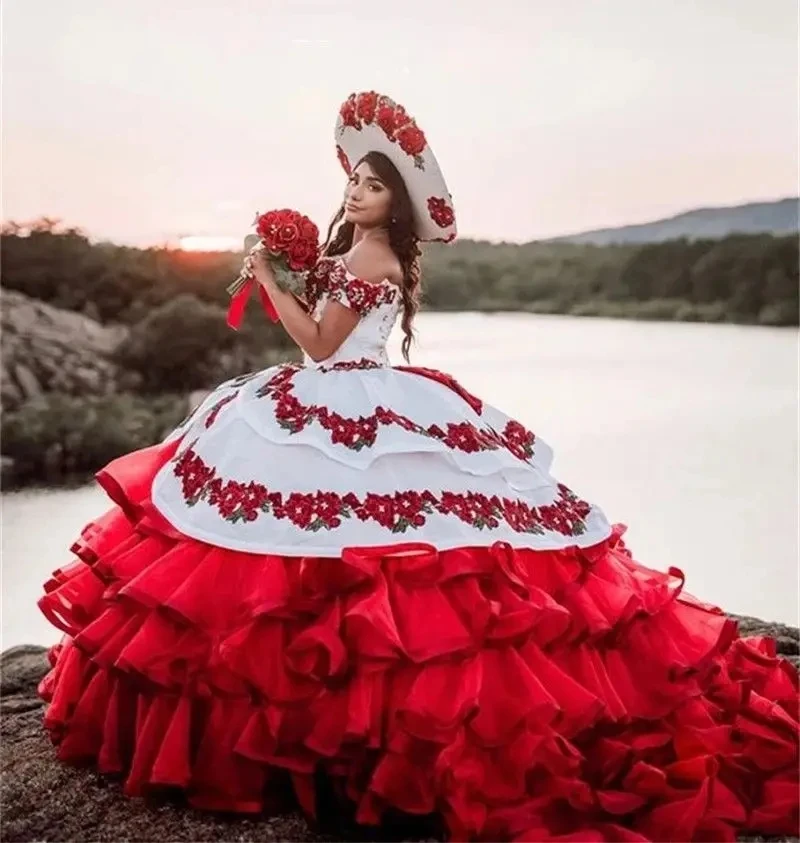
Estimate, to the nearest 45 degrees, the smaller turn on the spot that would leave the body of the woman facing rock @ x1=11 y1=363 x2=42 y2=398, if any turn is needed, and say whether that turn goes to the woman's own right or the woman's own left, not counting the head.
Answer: approximately 45° to the woman's own right

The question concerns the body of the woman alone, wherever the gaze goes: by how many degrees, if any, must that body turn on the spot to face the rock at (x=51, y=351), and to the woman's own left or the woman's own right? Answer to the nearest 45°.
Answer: approximately 45° to the woman's own right

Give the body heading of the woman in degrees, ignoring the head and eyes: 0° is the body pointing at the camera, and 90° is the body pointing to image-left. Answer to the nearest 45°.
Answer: approximately 90°
